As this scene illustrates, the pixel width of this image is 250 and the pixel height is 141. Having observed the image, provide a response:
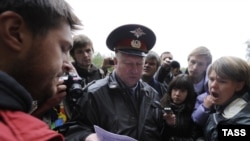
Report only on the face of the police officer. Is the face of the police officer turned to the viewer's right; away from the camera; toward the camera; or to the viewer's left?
toward the camera
